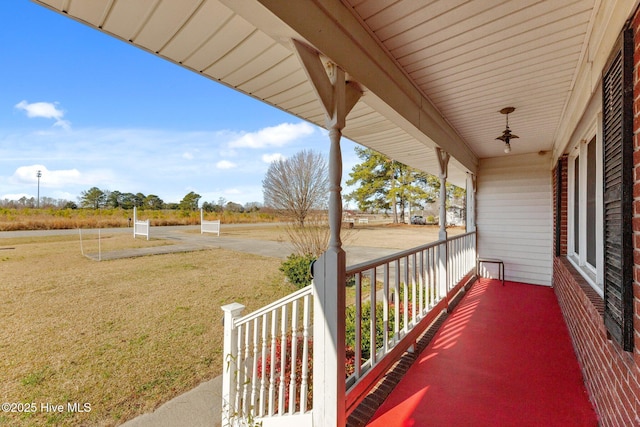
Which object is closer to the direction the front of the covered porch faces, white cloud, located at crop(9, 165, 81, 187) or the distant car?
the white cloud

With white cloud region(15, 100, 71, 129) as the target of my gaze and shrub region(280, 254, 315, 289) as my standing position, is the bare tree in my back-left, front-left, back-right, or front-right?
front-right

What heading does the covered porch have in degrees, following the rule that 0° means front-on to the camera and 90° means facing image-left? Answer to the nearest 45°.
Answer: approximately 90°

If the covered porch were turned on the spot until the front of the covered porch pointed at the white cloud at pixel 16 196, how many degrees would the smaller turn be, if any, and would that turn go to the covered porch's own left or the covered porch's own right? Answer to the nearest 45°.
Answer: approximately 45° to the covered porch's own right

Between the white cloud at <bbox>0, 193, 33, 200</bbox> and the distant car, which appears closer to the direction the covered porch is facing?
the white cloud

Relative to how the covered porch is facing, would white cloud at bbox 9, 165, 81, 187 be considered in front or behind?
in front

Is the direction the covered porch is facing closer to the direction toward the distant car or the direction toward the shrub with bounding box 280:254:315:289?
the shrub

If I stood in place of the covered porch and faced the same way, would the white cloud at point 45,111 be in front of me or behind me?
in front

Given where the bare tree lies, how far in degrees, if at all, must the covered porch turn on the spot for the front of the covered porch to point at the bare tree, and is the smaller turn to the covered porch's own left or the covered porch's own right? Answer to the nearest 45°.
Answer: approximately 90° to the covered porch's own right

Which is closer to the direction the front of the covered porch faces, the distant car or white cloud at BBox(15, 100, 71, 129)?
the white cloud

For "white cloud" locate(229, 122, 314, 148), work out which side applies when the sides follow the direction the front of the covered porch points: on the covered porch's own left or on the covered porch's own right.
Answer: on the covered porch's own right
